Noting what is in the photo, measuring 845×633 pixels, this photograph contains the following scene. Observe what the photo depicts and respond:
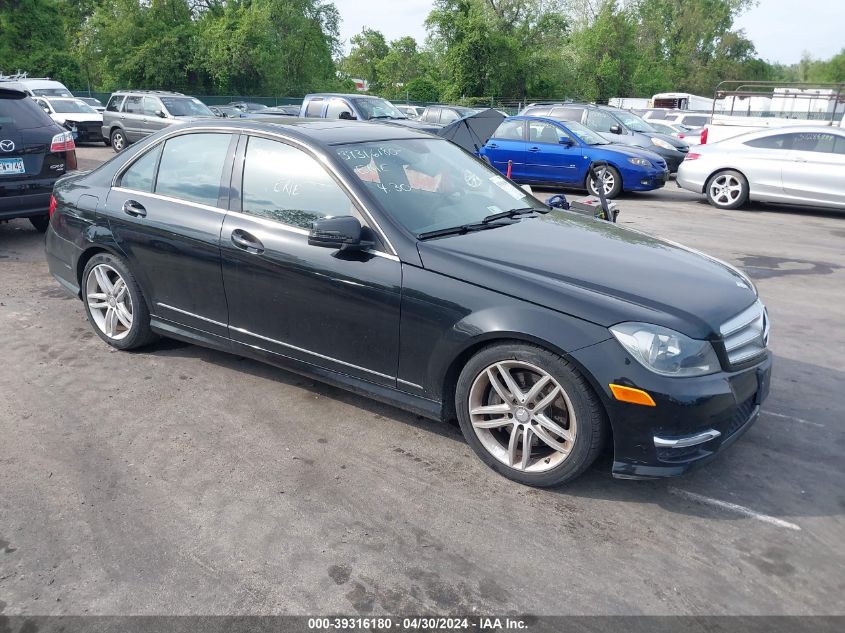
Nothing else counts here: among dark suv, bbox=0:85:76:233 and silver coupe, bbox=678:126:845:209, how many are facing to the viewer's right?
1

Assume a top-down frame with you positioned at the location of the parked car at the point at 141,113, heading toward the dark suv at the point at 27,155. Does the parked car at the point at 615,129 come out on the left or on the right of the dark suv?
left

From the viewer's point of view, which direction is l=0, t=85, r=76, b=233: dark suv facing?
away from the camera

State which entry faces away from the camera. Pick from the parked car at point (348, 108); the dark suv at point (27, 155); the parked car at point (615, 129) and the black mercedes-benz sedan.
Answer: the dark suv

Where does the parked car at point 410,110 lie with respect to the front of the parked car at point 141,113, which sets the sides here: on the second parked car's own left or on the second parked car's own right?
on the second parked car's own left

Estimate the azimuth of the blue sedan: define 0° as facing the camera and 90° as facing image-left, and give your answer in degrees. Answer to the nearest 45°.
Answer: approximately 315°
